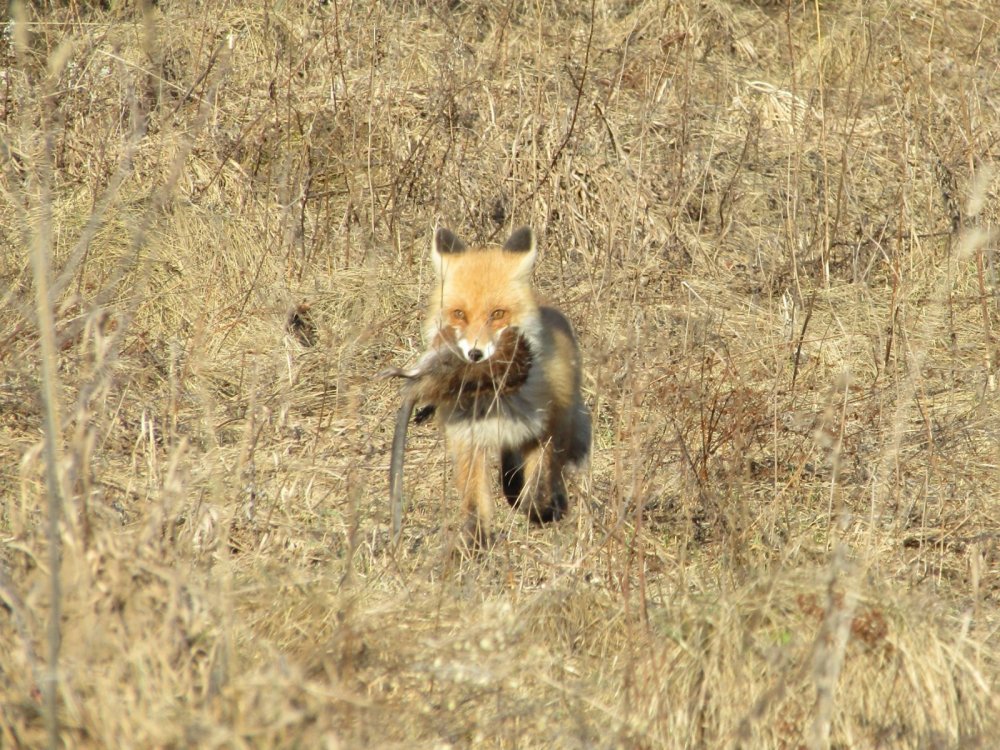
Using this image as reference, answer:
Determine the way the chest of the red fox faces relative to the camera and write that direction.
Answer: toward the camera
